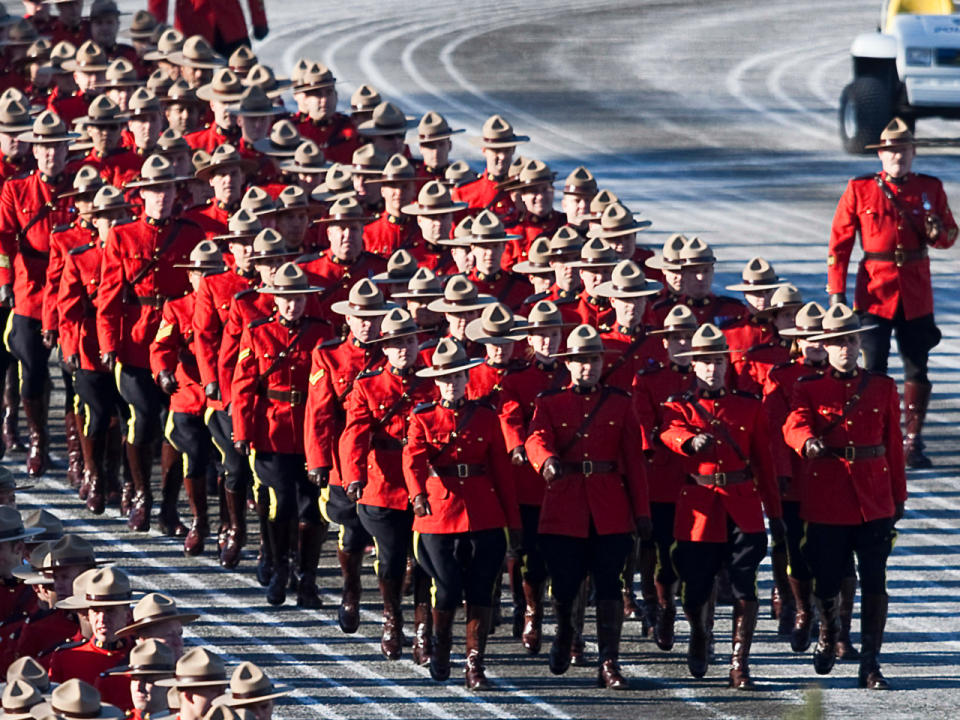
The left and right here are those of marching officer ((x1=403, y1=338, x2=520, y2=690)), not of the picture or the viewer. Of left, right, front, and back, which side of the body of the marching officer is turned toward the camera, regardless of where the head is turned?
front

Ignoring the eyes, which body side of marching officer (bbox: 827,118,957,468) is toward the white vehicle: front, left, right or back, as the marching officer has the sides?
back

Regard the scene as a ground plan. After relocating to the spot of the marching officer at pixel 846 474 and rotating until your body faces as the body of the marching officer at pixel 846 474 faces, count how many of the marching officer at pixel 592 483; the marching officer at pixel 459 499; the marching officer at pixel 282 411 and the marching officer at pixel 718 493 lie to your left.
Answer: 0

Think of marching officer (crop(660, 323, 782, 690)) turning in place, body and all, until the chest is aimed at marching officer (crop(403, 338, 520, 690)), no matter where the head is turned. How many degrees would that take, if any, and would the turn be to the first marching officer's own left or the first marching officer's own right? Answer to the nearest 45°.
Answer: approximately 90° to the first marching officer's own right

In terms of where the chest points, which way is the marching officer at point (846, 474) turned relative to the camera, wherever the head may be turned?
toward the camera

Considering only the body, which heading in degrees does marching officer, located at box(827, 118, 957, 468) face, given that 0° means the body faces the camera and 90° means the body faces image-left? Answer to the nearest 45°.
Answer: approximately 0°

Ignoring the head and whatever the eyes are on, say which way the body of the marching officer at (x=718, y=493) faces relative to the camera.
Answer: toward the camera

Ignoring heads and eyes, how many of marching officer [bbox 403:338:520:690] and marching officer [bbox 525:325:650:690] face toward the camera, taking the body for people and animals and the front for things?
2

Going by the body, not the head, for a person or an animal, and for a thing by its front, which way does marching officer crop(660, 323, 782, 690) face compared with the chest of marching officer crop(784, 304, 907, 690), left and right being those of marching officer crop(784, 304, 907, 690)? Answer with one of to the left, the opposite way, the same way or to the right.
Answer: the same way

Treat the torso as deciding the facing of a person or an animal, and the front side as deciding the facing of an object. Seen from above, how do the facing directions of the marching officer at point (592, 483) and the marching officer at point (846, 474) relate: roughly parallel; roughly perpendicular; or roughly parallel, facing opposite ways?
roughly parallel

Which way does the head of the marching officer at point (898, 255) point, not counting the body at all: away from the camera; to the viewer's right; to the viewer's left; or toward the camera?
toward the camera

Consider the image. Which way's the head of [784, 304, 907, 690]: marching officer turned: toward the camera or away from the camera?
toward the camera

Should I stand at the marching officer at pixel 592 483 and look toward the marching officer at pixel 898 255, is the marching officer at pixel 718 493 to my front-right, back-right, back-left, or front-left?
front-right

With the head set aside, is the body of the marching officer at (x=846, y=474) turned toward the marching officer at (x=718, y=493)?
no

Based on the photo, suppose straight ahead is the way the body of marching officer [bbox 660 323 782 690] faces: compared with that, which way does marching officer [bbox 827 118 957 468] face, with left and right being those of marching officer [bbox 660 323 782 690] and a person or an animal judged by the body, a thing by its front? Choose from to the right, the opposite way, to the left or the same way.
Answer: the same way

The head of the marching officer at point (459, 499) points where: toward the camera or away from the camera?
toward the camera
